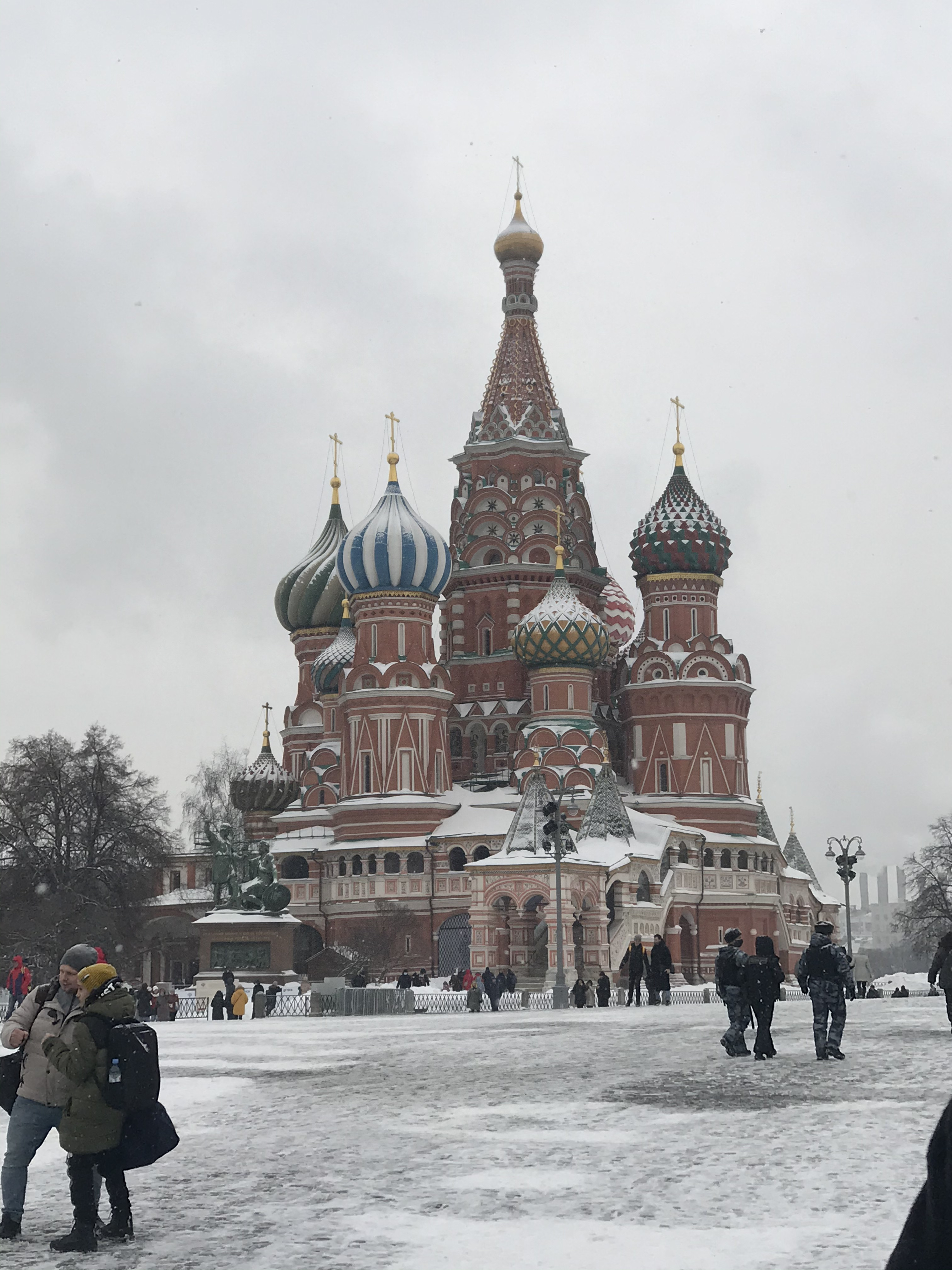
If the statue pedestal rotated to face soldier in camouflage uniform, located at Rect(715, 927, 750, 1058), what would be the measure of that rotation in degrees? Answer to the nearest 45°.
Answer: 0° — it already faces them

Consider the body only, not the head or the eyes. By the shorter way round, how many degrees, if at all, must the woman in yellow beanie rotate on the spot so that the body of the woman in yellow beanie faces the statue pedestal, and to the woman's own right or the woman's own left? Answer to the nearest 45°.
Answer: approximately 90° to the woman's own right

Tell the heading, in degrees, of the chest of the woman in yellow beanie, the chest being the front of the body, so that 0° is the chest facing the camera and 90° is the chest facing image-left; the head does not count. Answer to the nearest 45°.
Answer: approximately 90°

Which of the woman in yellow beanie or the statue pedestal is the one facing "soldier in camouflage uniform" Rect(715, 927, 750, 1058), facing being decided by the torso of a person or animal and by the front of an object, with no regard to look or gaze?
the statue pedestal

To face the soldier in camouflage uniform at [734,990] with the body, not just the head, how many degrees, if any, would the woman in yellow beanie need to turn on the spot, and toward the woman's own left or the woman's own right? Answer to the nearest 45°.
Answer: approximately 135° to the woman's own right

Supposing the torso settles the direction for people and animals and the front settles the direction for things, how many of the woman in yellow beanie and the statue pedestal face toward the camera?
1

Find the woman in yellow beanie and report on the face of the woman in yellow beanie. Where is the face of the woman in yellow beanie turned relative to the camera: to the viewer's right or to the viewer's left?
to the viewer's left

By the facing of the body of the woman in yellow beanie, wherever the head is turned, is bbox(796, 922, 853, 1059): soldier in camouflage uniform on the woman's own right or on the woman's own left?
on the woman's own right
